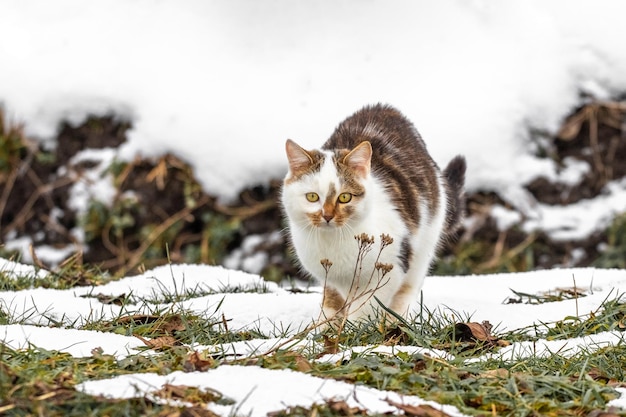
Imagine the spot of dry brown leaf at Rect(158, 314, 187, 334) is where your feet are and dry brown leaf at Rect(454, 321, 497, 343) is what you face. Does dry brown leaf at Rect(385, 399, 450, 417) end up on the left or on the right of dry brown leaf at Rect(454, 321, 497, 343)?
right

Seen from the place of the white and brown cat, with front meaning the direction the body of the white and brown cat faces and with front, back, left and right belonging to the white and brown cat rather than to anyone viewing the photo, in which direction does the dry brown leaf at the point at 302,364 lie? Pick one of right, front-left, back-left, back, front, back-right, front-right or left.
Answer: front-left

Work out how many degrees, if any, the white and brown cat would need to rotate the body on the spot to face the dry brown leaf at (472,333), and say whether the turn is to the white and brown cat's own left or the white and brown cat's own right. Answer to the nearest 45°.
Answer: approximately 90° to the white and brown cat's own left

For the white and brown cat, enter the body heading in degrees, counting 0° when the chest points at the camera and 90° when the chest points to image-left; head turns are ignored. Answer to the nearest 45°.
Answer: approximately 45°

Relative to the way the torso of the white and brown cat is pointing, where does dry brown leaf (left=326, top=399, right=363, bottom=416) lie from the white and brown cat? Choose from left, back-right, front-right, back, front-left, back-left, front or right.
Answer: front-left

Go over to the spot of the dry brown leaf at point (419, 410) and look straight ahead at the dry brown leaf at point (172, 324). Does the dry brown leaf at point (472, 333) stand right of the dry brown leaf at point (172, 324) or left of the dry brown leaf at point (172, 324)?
right

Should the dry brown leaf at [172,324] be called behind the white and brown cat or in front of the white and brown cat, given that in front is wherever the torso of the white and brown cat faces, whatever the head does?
in front

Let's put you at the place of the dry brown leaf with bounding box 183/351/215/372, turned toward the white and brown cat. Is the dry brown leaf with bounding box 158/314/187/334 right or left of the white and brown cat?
left

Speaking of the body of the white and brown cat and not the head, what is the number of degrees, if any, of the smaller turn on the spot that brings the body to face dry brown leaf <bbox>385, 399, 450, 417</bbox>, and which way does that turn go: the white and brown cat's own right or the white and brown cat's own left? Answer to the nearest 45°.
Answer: approximately 45° to the white and brown cat's own left
